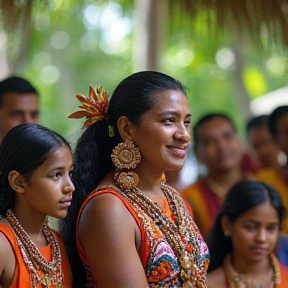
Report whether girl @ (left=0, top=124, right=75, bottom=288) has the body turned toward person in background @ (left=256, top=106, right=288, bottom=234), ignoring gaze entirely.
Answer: no

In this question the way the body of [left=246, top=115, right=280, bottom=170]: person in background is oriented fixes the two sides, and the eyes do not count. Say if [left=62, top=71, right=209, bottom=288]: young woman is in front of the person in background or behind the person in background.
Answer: in front

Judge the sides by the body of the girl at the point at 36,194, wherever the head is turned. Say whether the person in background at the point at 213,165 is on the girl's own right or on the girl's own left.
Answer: on the girl's own left

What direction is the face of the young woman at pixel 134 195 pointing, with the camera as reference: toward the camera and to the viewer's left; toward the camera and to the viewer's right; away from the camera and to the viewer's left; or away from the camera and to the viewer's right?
toward the camera and to the viewer's right

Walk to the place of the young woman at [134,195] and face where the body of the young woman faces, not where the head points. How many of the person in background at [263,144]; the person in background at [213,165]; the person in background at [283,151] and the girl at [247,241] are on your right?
0

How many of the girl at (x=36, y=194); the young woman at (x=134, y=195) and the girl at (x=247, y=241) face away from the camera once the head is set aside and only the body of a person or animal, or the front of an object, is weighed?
0

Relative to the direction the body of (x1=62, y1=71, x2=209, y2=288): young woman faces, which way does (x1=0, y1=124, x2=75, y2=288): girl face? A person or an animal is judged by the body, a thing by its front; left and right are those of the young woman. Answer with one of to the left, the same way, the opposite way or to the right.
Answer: the same way

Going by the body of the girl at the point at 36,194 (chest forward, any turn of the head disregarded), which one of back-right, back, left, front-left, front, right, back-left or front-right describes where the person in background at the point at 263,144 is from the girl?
left

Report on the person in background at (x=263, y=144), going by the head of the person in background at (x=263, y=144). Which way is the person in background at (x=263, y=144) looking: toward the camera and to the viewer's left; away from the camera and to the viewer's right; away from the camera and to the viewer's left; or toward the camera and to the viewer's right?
toward the camera and to the viewer's left

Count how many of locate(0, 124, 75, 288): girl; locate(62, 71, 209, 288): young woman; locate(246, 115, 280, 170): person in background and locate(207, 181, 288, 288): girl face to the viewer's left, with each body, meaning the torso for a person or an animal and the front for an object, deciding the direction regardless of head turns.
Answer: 0

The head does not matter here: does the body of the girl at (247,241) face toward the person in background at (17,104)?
no

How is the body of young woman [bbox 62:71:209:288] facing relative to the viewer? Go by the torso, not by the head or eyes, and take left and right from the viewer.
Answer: facing the viewer and to the right of the viewer

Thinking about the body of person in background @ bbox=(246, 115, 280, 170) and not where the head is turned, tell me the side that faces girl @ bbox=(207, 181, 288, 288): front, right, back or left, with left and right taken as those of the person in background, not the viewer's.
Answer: front

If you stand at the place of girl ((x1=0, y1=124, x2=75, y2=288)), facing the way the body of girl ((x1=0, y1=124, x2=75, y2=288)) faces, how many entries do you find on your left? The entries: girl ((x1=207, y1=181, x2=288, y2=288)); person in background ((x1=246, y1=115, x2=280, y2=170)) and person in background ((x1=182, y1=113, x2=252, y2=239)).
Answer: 3

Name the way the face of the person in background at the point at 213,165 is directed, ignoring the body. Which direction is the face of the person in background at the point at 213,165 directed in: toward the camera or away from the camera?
toward the camera

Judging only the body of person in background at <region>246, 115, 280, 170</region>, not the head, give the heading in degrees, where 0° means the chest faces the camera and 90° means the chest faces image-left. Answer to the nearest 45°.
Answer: approximately 0°

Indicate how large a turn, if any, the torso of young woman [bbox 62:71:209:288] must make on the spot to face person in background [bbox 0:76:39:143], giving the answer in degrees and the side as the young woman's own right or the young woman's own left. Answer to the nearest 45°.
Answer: approximately 180°

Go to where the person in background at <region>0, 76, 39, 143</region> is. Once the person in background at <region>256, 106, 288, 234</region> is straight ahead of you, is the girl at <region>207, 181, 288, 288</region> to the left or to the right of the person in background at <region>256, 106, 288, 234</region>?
right
